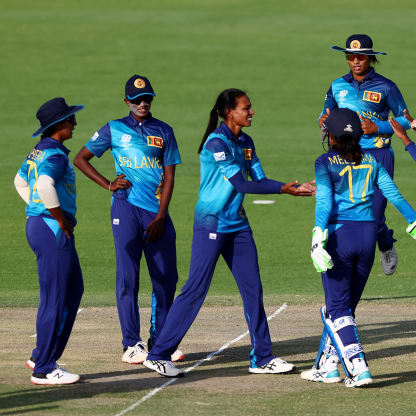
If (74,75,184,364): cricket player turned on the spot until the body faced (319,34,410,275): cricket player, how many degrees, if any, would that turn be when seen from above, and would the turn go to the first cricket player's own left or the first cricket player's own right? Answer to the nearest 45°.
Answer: approximately 135° to the first cricket player's own left

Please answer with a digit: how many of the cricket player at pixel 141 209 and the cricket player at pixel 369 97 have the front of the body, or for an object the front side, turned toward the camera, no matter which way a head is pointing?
2

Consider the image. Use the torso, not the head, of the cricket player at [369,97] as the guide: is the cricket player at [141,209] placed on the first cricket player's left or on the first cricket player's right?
on the first cricket player's right

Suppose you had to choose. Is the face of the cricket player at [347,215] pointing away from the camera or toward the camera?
away from the camera

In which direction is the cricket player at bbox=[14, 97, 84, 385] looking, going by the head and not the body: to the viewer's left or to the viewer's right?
to the viewer's right

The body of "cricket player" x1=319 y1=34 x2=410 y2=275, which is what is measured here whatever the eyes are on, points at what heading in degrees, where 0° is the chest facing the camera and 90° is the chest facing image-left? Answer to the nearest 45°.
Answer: approximately 0°

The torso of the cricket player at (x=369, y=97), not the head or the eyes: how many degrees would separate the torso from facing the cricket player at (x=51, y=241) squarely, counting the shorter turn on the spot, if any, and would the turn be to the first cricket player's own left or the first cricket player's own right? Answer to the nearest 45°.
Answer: approximately 45° to the first cricket player's own right

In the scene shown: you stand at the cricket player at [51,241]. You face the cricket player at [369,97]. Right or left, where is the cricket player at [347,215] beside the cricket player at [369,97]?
right

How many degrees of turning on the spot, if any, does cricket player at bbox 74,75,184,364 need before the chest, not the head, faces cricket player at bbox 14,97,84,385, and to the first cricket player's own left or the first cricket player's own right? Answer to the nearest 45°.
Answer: approximately 45° to the first cricket player's own right

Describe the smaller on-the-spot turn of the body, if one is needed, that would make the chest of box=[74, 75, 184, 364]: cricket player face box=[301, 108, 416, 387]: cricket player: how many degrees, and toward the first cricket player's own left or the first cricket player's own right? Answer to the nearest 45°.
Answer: approximately 45° to the first cricket player's own left
